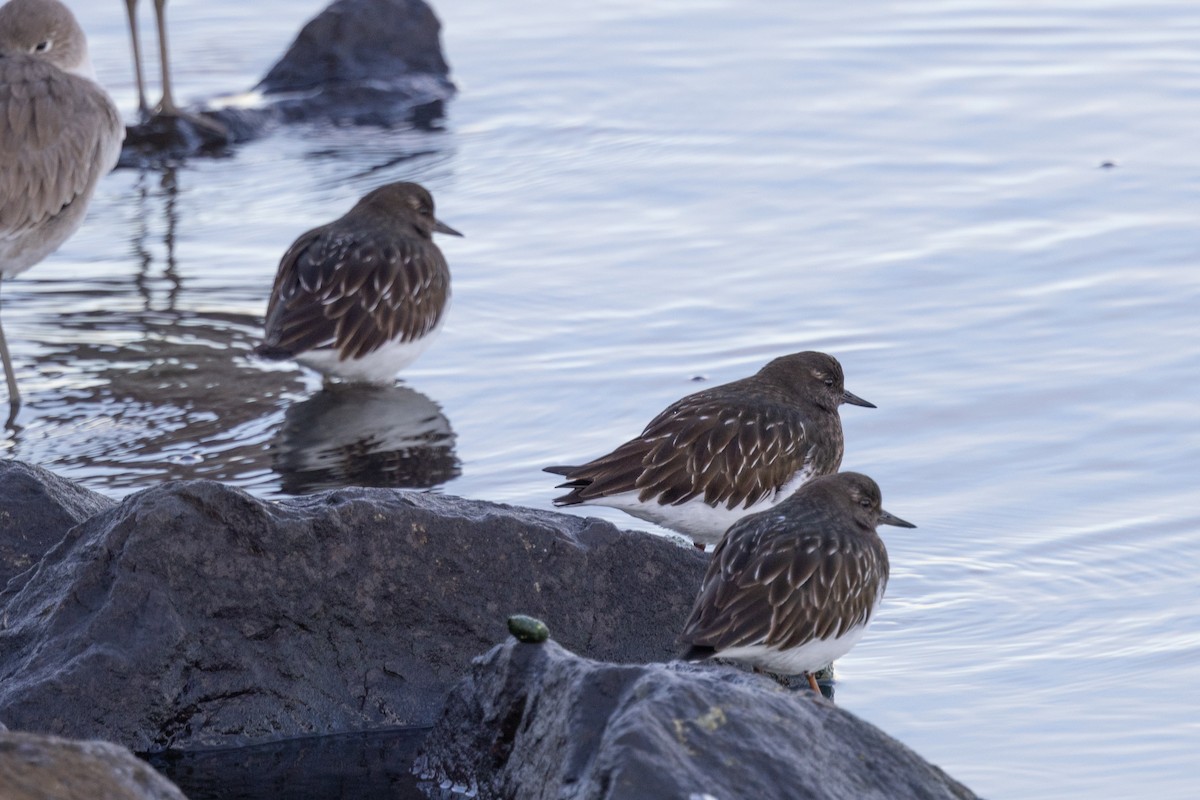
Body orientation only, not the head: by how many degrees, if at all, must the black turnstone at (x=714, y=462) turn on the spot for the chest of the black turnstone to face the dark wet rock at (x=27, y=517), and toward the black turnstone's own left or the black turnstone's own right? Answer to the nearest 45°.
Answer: approximately 180°

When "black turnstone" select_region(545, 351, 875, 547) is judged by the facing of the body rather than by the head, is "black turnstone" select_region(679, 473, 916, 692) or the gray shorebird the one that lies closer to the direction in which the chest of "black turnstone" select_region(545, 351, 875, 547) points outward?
the black turnstone

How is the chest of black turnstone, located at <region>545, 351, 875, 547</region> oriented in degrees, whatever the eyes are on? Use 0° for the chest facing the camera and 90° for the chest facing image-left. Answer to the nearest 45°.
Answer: approximately 270°

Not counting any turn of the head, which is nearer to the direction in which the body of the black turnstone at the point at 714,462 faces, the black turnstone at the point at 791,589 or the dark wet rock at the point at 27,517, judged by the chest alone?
the black turnstone

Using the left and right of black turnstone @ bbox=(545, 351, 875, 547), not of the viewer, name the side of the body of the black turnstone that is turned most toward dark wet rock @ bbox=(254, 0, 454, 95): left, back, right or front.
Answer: left
